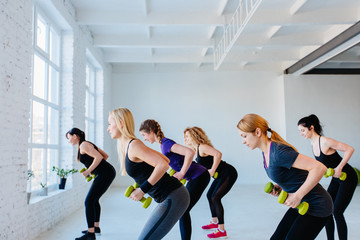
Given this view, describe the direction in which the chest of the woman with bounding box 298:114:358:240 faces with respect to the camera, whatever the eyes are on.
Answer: to the viewer's left

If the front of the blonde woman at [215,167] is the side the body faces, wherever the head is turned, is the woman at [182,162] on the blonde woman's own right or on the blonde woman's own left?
on the blonde woman's own left

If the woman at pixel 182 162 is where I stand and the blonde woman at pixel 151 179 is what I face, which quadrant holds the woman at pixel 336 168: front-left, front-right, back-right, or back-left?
back-left

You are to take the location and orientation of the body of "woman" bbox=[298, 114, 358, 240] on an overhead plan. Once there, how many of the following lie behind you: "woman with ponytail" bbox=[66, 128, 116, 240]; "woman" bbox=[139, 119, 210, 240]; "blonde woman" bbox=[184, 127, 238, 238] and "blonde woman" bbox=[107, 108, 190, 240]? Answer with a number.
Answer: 0

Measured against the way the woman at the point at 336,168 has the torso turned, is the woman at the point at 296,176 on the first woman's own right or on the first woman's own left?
on the first woman's own left

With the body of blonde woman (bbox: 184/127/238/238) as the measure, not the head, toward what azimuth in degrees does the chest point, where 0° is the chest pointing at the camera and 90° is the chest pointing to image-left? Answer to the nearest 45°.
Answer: approximately 90°

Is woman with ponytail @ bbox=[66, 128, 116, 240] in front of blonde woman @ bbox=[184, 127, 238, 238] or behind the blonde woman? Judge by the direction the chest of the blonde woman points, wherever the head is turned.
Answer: in front

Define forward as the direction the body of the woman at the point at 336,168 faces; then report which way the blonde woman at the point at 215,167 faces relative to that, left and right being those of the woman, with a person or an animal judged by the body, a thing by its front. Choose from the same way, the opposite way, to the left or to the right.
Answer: the same way

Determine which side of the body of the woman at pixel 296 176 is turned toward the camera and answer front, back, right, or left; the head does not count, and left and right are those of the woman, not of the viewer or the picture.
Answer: left

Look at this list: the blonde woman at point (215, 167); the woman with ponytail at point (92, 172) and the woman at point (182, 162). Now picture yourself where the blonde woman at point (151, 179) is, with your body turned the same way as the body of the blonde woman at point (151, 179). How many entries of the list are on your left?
0

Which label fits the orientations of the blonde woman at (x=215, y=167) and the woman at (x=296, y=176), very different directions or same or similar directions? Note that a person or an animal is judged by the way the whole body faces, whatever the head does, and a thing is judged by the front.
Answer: same or similar directions

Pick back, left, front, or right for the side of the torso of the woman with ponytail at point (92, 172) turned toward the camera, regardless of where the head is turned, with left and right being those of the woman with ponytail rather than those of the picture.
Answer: left

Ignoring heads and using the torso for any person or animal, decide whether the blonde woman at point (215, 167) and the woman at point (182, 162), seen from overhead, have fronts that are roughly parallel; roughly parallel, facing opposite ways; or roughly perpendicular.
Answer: roughly parallel

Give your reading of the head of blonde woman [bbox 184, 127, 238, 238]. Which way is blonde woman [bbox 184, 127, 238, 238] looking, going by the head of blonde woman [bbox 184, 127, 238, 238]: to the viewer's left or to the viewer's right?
to the viewer's left

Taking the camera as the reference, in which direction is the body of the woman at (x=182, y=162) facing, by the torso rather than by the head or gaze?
to the viewer's left

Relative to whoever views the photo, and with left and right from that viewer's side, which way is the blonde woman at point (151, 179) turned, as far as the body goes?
facing to the left of the viewer

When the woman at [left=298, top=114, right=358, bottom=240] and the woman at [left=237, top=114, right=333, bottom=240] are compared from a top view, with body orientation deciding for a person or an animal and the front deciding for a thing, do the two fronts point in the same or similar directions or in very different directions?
same or similar directions
